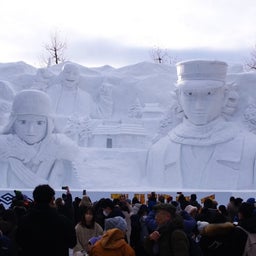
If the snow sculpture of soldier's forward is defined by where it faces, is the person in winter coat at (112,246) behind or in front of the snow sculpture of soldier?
in front

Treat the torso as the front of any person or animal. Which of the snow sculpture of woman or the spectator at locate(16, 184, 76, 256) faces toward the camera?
the snow sculpture of woman

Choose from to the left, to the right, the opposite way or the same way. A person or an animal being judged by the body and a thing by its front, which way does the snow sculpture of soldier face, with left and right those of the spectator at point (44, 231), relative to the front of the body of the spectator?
the opposite way

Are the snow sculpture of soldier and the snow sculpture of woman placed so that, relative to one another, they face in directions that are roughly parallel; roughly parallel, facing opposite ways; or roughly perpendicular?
roughly parallel

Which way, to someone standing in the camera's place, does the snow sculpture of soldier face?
facing the viewer

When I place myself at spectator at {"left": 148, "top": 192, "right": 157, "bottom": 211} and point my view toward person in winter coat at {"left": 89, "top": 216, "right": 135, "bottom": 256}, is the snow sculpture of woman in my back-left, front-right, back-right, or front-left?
back-right

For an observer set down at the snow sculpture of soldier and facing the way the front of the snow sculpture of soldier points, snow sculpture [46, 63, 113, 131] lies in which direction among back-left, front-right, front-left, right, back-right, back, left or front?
back-right

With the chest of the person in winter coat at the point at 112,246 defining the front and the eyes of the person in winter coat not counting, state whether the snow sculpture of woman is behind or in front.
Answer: in front

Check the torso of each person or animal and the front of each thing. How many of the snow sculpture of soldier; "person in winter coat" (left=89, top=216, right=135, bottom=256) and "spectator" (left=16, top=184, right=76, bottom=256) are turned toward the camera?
1

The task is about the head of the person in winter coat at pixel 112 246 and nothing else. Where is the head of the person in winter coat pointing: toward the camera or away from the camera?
away from the camera

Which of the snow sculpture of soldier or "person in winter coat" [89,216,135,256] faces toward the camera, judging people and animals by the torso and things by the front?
the snow sculpture of soldier

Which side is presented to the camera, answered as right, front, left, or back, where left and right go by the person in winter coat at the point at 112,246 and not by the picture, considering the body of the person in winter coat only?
back

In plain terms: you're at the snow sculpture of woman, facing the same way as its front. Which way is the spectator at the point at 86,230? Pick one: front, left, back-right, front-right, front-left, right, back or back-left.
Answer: front

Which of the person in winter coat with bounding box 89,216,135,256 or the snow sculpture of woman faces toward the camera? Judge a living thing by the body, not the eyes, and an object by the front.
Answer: the snow sculpture of woman

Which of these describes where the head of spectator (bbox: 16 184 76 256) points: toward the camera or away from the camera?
away from the camera

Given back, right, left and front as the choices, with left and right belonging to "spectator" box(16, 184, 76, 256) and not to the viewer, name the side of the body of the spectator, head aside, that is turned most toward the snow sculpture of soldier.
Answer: front
